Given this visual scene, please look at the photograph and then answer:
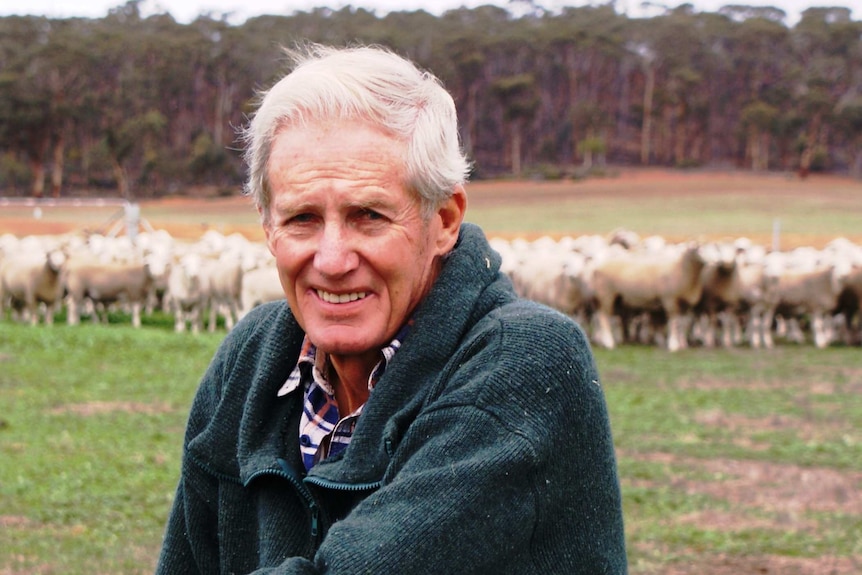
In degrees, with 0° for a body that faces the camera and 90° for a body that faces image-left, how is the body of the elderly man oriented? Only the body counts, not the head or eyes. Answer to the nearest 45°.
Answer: approximately 45°
